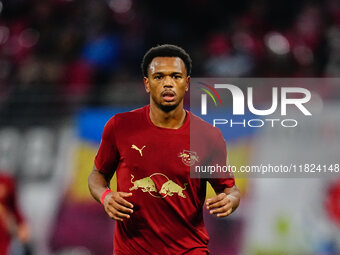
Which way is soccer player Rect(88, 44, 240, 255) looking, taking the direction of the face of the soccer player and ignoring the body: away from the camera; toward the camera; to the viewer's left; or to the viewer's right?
toward the camera

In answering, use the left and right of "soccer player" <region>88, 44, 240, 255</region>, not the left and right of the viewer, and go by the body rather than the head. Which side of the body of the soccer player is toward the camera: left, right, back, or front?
front
